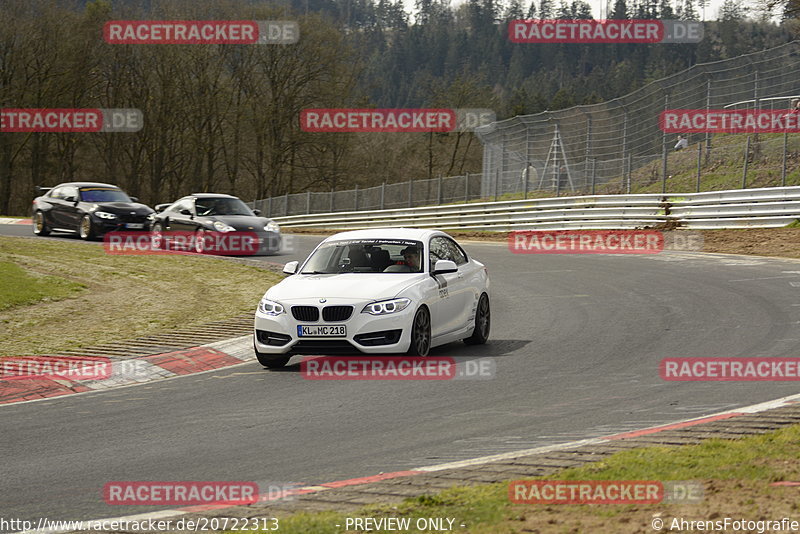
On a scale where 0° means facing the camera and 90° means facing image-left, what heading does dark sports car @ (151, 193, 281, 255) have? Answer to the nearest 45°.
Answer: approximately 315°

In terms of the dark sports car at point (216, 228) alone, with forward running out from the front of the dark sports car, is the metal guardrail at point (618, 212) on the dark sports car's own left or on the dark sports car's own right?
on the dark sports car's own left

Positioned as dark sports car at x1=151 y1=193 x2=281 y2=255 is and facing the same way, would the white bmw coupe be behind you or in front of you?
in front

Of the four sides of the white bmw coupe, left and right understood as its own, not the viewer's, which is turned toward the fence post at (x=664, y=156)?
back

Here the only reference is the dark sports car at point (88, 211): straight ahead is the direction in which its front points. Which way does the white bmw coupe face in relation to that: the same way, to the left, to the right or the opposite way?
to the right

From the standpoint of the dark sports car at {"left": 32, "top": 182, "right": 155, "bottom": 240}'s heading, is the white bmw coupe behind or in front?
in front

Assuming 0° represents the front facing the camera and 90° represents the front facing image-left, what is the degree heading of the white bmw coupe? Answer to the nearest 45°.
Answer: approximately 45°

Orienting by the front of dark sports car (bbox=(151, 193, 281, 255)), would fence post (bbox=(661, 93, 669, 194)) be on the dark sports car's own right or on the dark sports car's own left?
on the dark sports car's own left

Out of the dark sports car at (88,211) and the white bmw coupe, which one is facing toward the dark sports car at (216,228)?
the dark sports car at (88,211)

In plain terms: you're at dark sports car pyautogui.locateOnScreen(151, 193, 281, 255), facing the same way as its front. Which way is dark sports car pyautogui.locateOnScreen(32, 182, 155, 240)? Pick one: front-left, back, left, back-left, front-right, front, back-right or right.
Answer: back
